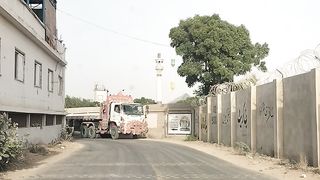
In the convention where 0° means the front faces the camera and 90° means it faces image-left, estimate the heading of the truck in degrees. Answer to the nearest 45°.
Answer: approximately 315°

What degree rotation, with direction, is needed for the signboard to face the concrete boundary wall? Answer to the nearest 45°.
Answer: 0° — it already faces it

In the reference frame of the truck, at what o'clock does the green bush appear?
The green bush is roughly at 2 o'clock from the truck.

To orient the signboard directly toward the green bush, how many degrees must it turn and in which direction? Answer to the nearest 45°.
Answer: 0° — it already faces it

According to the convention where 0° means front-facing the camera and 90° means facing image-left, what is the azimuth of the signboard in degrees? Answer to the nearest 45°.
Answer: approximately 0°
